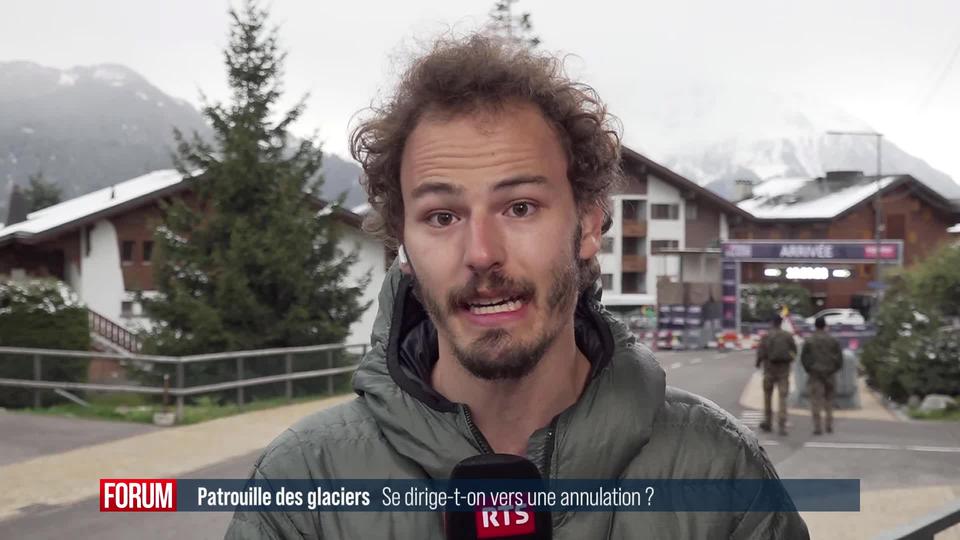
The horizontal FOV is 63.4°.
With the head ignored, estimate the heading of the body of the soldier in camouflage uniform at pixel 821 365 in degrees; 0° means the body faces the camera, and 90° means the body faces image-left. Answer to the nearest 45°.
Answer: approximately 180°

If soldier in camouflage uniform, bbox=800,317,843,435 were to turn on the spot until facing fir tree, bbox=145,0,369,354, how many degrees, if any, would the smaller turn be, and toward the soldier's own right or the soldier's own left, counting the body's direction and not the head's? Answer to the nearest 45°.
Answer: approximately 90° to the soldier's own left

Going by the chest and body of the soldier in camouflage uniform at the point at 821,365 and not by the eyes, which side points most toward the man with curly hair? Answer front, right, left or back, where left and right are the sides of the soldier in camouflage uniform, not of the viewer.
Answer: back

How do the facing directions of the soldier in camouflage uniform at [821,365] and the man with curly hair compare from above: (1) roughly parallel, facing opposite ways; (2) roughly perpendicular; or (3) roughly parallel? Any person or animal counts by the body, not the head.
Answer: roughly parallel, facing opposite ways

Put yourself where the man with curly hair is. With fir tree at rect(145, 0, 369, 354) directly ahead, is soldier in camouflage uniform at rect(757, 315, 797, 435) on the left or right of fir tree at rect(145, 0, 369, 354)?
right

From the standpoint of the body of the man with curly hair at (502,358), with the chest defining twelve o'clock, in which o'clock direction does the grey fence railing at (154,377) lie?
The grey fence railing is roughly at 5 o'clock from the man with curly hair.

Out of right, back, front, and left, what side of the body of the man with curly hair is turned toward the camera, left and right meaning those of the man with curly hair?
front

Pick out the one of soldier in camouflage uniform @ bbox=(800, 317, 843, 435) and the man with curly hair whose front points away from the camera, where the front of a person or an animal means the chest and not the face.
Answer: the soldier in camouflage uniform

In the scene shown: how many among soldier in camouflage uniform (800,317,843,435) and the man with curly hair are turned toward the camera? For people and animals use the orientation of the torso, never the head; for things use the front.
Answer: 1

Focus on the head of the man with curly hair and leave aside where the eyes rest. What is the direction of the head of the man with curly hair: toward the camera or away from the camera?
toward the camera

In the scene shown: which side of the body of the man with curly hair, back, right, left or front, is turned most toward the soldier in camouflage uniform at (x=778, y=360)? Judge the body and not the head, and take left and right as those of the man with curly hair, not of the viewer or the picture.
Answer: back

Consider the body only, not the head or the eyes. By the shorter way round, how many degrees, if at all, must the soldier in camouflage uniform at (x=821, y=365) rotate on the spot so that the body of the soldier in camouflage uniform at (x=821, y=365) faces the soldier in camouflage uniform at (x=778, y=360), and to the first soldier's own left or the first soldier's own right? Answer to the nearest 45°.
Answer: approximately 135° to the first soldier's own left
